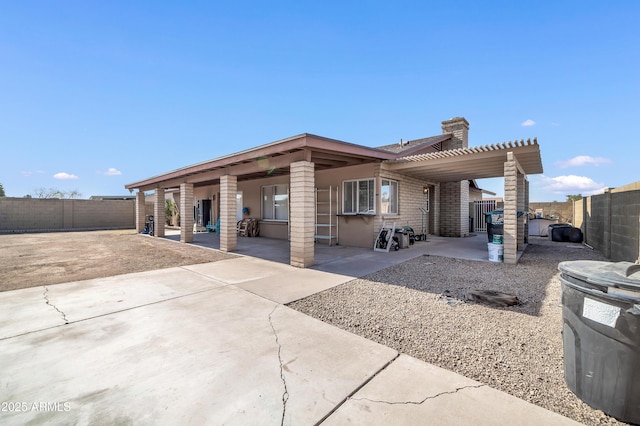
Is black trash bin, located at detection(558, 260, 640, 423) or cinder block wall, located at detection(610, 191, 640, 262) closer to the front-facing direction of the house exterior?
the black trash bin

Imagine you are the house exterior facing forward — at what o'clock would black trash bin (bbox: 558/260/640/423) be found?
The black trash bin is roughly at 10 o'clock from the house exterior.

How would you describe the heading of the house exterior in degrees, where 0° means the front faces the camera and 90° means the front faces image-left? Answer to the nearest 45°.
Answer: approximately 45°

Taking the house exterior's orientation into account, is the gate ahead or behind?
behind

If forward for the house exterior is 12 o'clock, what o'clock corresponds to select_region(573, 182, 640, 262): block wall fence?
The block wall fence is roughly at 8 o'clock from the house exterior.

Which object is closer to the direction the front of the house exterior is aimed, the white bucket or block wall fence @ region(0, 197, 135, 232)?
the block wall fence

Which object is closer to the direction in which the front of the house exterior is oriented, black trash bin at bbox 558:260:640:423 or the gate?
the black trash bin
